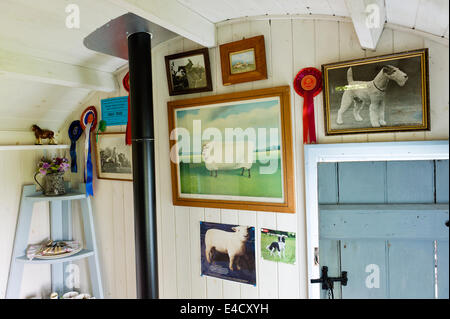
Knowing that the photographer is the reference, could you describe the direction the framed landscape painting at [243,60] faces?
facing the viewer and to the left of the viewer

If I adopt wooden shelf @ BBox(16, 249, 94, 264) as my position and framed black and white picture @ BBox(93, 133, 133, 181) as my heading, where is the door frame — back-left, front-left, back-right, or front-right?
front-right

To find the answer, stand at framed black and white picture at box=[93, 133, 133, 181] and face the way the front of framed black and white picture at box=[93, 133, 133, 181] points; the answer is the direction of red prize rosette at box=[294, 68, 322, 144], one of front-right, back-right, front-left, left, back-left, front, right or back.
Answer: front-left

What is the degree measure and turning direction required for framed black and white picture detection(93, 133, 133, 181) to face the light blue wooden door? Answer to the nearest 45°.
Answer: approximately 45° to its left
